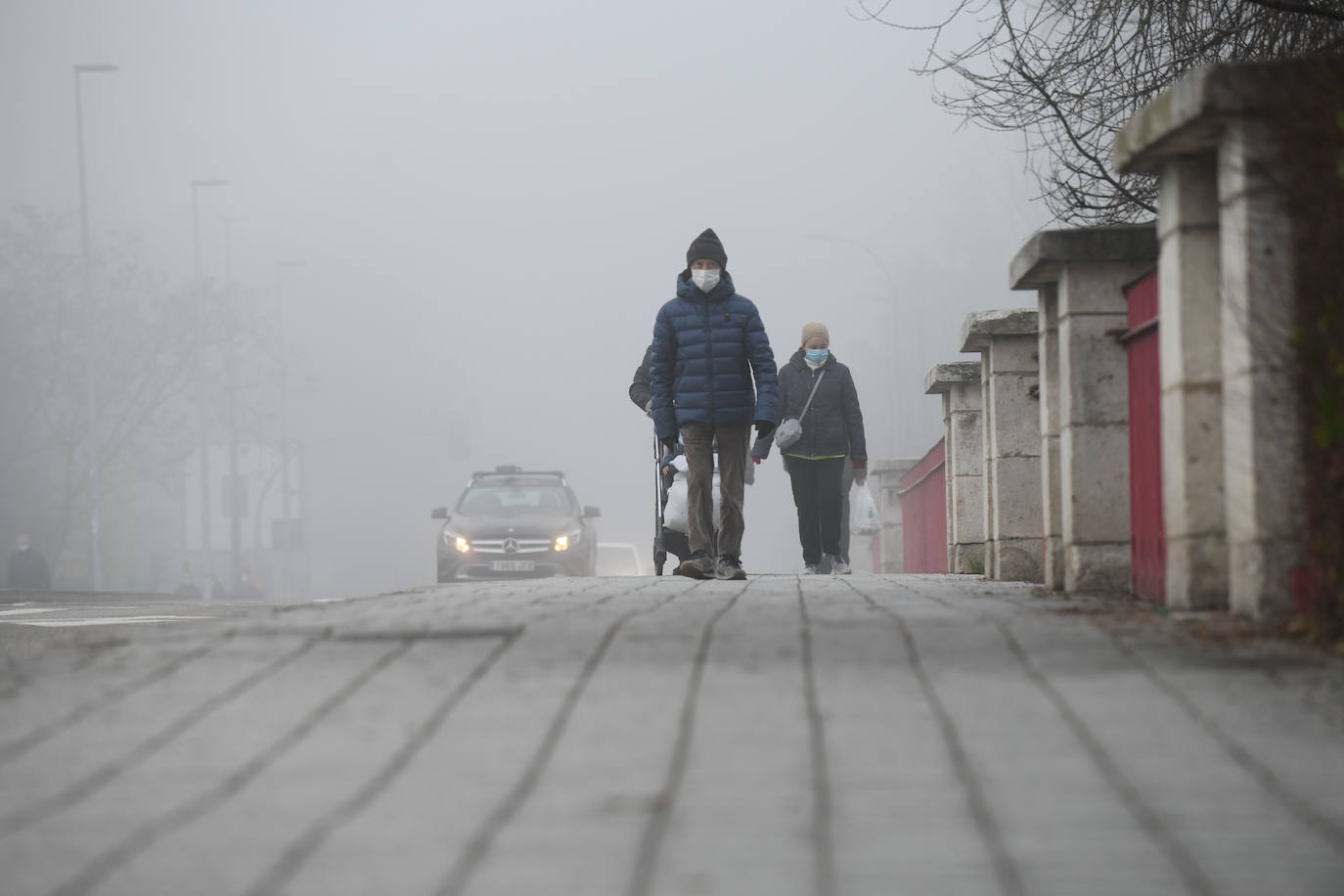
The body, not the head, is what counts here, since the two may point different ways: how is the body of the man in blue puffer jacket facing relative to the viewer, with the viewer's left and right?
facing the viewer

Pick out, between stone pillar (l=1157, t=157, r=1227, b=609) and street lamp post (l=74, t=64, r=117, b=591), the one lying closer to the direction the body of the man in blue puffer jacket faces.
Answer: the stone pillar

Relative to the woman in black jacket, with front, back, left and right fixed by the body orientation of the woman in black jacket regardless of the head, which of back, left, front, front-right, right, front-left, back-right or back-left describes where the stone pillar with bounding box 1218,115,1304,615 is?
front

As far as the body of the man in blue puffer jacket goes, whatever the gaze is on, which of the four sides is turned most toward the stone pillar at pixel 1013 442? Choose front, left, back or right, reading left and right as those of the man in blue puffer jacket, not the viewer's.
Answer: left

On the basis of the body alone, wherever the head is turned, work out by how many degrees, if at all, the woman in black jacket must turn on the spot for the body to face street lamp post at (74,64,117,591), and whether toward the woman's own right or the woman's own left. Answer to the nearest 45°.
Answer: approximately 135° to the woman's own right

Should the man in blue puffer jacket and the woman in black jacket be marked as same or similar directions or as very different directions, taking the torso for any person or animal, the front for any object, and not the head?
same or similar directions

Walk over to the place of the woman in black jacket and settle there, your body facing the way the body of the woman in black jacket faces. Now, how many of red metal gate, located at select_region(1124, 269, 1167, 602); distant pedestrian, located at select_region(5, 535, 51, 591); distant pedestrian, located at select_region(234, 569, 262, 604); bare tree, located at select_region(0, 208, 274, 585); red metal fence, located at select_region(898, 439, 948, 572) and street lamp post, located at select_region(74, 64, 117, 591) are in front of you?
1

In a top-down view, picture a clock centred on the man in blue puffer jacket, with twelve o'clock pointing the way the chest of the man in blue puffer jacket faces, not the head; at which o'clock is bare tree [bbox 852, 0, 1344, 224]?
The bare tree is roughly at 9 o'clock from the man in blue puffer jacket.

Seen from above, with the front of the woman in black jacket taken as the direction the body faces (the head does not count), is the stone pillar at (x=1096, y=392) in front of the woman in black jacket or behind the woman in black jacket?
in front

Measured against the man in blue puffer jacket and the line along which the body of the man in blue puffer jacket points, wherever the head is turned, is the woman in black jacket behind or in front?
behind

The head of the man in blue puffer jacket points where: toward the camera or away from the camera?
toward the camera

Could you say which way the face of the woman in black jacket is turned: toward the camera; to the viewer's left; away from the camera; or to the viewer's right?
toward the camera

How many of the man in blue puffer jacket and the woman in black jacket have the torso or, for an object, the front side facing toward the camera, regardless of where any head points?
2
